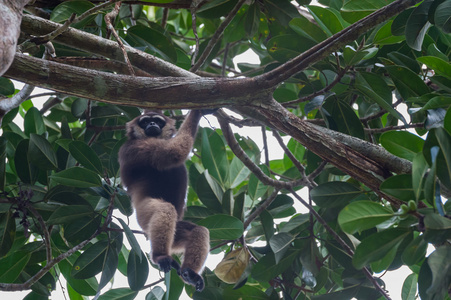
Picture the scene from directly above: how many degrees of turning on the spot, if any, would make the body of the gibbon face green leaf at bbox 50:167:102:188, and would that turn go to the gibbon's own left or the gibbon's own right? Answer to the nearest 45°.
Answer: approximately 90° to the gibbon's own right

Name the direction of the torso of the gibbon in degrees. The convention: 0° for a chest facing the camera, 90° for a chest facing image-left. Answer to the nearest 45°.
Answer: approximately 315°

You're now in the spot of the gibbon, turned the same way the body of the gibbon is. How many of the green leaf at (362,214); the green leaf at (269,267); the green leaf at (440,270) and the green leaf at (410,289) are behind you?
0

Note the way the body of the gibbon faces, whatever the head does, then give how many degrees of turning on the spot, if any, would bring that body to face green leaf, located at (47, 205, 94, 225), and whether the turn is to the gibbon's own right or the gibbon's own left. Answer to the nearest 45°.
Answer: approximately 90° to the gibbon's own right

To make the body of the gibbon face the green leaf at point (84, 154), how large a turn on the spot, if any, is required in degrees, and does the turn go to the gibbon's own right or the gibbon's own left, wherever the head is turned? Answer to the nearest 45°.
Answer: approximately 90° to the gibbon's own right
